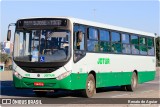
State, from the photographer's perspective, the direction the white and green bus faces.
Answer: facing the viewer and to the left of the viewer
